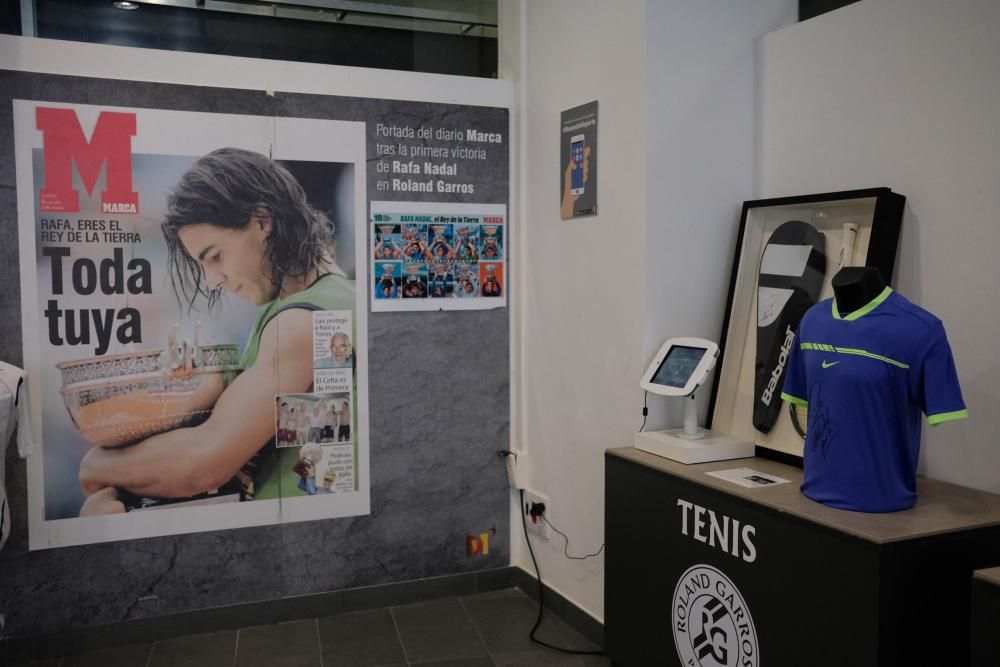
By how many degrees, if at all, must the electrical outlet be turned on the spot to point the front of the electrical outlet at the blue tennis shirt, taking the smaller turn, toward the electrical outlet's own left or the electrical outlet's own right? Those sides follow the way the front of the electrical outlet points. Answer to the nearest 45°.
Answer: approximately 90° to the electrical outlet's own left

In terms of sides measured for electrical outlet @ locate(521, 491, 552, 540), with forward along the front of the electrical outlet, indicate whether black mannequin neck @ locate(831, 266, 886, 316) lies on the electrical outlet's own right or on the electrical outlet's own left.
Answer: on the electrical outlet's own left

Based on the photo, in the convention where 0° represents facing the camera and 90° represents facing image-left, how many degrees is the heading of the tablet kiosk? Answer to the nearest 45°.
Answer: approximately 45°

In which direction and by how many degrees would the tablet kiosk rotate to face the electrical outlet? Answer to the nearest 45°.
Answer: approximately 90° to its right

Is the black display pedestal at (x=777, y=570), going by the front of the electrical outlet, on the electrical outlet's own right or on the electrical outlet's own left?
on the electrical outlet's own left
